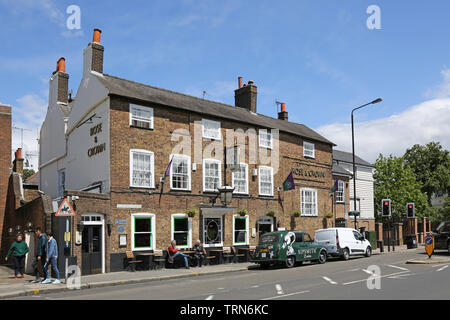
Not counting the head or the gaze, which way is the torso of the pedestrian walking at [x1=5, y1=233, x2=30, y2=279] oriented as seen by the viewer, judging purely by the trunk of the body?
toward the camera

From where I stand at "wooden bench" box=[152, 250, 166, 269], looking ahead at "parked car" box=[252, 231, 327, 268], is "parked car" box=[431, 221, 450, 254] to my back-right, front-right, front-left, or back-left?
front-left

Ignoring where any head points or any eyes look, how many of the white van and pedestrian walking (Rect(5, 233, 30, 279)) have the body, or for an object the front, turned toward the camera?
1

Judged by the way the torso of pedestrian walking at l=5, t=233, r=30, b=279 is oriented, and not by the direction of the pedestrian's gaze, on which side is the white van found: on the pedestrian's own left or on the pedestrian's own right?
on the pedestrian's own left

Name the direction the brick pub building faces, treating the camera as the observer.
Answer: facing the viewer and to the right of the viewer

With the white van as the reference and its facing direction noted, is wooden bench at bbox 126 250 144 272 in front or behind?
behind

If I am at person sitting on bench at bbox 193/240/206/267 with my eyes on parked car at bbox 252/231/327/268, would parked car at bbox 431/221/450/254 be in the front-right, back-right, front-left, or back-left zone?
front-left

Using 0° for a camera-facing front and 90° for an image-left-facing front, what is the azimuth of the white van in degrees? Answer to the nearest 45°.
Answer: approximately 225°

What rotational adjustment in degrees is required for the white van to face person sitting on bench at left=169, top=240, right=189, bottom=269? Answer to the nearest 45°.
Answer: approximately 180°

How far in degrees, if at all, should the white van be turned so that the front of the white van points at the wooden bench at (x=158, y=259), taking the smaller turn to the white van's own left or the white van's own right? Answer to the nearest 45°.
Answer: approximately 180°

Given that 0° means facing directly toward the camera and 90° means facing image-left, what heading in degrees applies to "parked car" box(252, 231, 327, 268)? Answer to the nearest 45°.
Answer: approximately 225°

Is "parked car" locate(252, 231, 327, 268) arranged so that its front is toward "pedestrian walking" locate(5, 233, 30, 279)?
no

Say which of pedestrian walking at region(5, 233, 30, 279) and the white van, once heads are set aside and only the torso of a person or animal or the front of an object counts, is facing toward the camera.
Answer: the pedestrian walking

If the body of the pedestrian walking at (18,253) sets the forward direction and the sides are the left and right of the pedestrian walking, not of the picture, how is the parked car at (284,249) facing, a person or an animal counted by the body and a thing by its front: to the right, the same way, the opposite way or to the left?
to the left

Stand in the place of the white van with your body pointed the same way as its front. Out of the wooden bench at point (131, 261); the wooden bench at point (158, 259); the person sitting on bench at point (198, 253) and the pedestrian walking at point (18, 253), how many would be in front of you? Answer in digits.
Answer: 0

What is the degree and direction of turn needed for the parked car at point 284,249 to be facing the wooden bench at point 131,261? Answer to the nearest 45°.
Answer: approximately 135° to its left
